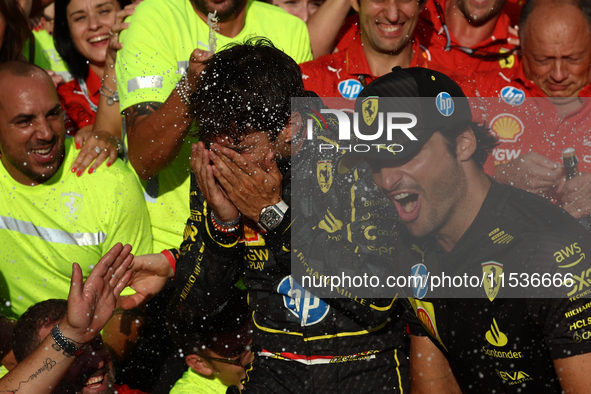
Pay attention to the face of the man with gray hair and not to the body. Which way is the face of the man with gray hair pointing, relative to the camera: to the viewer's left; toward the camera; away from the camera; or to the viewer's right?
toward the camera

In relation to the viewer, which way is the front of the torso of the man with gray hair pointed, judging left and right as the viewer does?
facing the viewer

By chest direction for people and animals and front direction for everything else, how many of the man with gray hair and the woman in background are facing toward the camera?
2

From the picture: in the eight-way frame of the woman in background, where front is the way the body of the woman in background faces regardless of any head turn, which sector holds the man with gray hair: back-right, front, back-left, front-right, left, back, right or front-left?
front-left

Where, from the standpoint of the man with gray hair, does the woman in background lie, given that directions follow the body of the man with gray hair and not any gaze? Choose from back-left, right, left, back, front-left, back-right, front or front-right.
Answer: right
